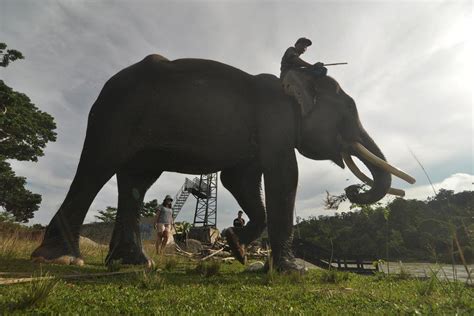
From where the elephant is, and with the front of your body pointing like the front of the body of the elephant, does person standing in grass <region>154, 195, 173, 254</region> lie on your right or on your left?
on your left

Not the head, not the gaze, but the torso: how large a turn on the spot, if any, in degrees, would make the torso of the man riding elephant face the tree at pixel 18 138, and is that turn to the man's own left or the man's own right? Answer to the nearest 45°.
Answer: approximately 135° to the man's own left

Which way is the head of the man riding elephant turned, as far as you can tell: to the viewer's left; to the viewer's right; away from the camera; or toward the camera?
to the viewer's right

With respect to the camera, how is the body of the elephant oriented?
to the viewer's right

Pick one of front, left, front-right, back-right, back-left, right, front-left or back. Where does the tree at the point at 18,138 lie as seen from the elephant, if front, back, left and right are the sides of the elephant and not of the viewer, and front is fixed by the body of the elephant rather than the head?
back-left

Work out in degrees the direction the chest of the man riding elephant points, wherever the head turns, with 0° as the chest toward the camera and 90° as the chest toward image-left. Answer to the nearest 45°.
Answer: approximately 270°

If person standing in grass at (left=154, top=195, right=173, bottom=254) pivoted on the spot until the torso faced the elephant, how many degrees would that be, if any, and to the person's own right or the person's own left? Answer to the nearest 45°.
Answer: approximately 45° to the person's own right

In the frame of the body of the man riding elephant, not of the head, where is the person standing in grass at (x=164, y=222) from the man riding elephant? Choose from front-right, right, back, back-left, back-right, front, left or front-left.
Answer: back-left
